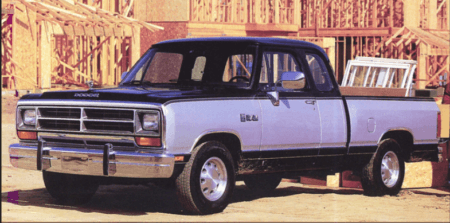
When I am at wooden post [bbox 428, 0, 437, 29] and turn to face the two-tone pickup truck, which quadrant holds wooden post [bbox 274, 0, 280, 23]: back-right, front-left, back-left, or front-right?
front-right

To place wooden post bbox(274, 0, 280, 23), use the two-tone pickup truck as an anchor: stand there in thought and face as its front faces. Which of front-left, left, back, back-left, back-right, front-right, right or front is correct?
back-right

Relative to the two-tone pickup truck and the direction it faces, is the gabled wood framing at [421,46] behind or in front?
behind

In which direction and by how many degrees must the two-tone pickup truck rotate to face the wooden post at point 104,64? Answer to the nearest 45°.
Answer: approximately 135° to its right

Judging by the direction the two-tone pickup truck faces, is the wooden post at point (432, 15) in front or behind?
behind

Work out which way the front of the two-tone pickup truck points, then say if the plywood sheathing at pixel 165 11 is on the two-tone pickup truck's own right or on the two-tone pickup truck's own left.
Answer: on the two-tone pickup truck's own right

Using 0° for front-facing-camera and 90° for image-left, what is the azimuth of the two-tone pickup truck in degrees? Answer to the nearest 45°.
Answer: approximately 45°

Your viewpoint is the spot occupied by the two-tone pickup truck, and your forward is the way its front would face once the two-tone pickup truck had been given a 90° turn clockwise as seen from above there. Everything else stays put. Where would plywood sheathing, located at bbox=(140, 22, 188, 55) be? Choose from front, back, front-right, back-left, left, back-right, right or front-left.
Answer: front-right

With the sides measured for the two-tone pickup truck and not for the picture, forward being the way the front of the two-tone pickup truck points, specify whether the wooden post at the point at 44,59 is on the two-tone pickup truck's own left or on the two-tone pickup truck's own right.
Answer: on the two-tone pickup truck's own right

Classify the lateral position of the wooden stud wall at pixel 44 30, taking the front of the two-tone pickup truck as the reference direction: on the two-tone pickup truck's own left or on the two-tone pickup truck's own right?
on the two-tone pickup truck's own right
